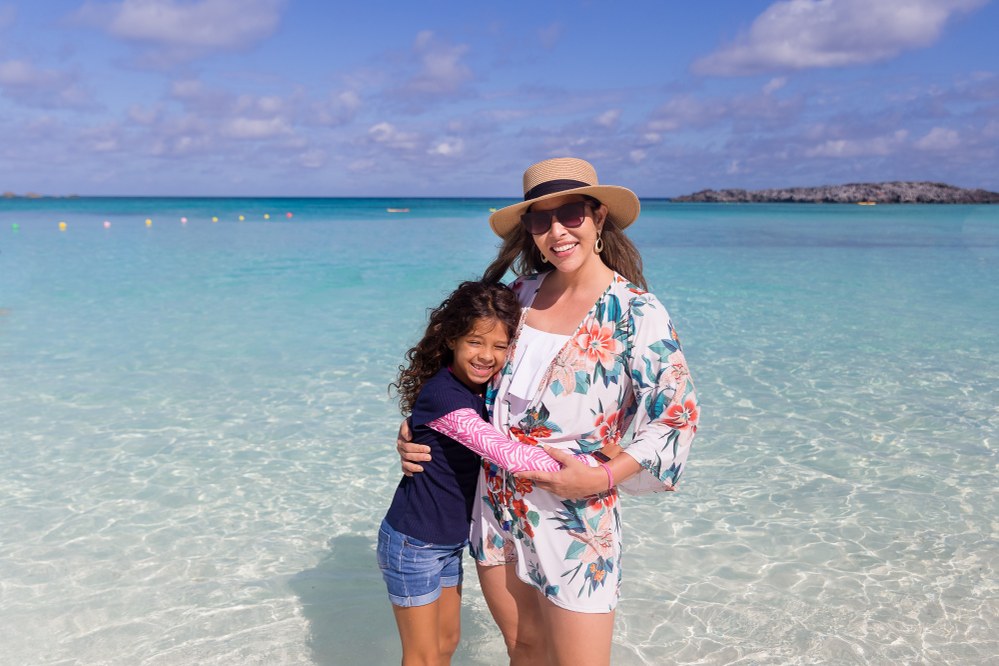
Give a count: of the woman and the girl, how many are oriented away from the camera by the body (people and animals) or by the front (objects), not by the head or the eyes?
0

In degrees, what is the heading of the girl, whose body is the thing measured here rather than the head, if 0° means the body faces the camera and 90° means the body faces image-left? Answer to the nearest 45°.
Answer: approximately 315°

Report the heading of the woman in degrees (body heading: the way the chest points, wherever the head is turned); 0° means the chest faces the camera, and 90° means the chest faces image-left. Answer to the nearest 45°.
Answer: approximately 45°
